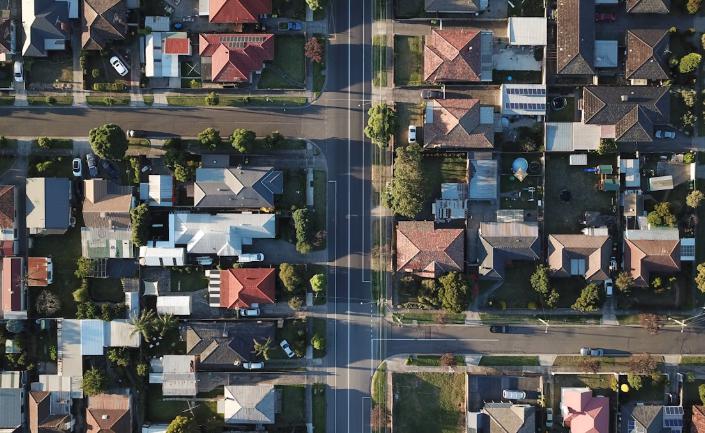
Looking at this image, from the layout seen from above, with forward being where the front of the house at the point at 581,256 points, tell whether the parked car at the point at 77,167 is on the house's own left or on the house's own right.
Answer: on the house's own right

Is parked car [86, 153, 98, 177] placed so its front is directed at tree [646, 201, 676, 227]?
no

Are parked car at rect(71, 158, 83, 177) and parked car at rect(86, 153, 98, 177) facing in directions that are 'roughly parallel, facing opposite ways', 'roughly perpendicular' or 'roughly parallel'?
roughly parallel

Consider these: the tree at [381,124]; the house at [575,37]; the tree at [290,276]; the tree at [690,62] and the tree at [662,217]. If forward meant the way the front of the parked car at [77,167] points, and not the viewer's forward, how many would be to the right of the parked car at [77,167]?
0

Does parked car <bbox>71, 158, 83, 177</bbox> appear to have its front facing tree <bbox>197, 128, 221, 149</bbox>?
no

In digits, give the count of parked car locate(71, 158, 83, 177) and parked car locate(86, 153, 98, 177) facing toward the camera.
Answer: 2

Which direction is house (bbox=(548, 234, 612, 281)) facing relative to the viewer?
toward the camera

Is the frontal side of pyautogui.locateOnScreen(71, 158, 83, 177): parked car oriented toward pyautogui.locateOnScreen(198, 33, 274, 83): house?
no
